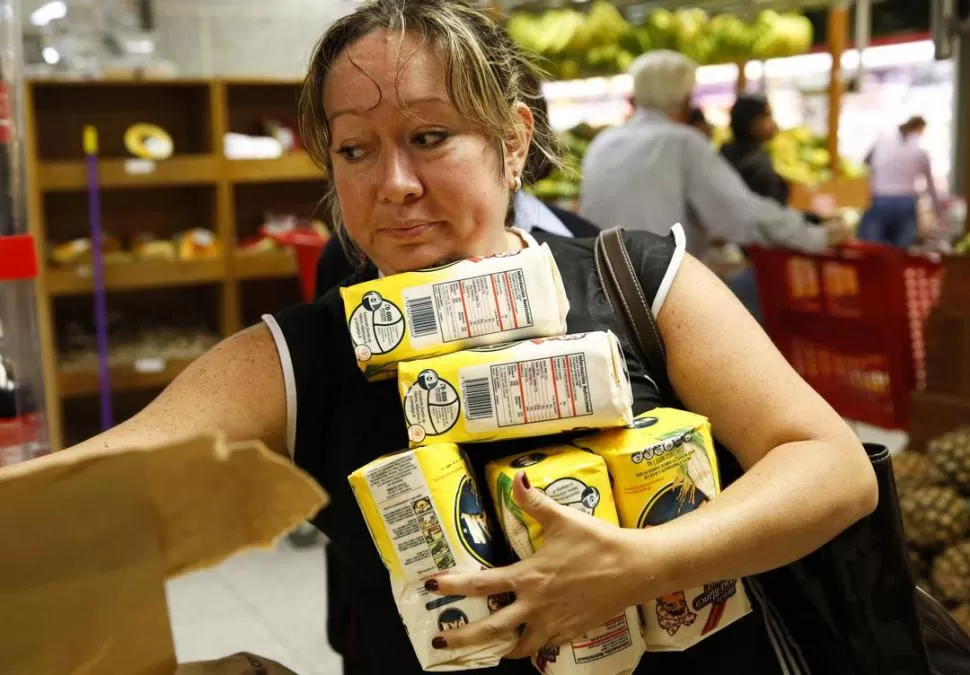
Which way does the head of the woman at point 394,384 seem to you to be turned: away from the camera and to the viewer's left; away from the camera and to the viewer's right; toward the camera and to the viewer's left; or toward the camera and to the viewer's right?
toward the camera and to the viewer's left

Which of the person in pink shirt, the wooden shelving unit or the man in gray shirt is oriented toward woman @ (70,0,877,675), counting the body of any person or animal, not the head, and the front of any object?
the wooden shelving unit

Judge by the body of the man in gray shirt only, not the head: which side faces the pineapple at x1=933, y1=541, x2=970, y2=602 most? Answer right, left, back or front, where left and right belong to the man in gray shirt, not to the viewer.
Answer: right

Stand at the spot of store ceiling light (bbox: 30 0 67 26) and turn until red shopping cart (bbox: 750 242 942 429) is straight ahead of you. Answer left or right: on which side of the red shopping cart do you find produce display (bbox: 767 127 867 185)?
left

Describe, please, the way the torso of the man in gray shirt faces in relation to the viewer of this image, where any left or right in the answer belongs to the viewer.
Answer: facing away from the viewer and to the right of the viewer

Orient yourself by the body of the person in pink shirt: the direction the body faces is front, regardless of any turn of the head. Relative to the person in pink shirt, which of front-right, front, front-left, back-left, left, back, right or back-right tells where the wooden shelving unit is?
back

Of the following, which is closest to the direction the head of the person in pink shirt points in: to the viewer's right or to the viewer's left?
to the viewer's right

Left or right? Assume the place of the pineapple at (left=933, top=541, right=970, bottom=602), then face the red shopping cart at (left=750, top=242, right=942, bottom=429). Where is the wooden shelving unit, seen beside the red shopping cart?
left

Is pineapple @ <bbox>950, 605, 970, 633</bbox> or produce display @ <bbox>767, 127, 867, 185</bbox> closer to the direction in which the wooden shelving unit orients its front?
the pineapple

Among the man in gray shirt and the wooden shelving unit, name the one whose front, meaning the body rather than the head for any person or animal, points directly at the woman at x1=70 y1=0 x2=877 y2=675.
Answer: the wooden shelving unit
